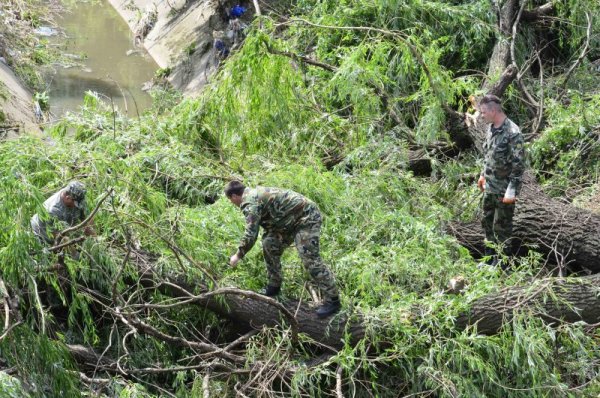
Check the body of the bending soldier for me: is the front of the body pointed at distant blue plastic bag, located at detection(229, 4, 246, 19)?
no

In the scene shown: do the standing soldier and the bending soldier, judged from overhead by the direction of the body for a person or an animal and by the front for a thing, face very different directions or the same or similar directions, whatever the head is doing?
same or similar directions

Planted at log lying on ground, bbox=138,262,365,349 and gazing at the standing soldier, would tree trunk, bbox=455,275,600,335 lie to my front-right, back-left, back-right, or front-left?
front-right

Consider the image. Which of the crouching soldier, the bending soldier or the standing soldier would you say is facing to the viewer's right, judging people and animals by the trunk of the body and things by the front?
the crouching soldier

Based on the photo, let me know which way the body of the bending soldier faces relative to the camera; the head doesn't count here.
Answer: to the viewer's left

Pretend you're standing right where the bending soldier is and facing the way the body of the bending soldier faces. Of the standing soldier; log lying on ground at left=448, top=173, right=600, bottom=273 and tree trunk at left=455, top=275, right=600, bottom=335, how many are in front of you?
0

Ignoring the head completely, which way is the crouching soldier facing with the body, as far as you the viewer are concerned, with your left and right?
facing to the right of the viewer

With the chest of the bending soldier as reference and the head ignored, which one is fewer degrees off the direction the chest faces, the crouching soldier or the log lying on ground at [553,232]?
the crouching soldier

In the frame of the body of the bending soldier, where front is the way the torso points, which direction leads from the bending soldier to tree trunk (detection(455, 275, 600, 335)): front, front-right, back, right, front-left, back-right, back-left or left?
back-left

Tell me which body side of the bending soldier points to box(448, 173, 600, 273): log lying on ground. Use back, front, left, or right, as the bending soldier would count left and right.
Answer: back

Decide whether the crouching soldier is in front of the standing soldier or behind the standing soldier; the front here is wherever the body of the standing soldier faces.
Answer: in front

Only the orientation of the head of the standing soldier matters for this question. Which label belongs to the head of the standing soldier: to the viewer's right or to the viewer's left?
to the viewer's left

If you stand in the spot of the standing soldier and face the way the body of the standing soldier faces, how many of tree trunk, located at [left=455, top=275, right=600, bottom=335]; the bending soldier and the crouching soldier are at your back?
0

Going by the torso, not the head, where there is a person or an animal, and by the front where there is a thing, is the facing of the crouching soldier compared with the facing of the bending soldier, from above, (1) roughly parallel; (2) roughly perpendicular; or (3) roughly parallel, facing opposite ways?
roughly parallel, facing opposite ways

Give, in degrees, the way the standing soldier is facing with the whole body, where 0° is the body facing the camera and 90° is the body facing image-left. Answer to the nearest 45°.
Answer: approximately 45°

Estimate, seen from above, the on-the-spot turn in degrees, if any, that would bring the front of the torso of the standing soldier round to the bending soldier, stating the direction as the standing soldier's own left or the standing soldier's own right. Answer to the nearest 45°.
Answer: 0° — they already face them

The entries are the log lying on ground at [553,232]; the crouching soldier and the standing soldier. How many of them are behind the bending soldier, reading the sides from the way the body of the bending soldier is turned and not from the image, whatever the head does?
2

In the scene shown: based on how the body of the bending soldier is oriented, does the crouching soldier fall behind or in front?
in front
